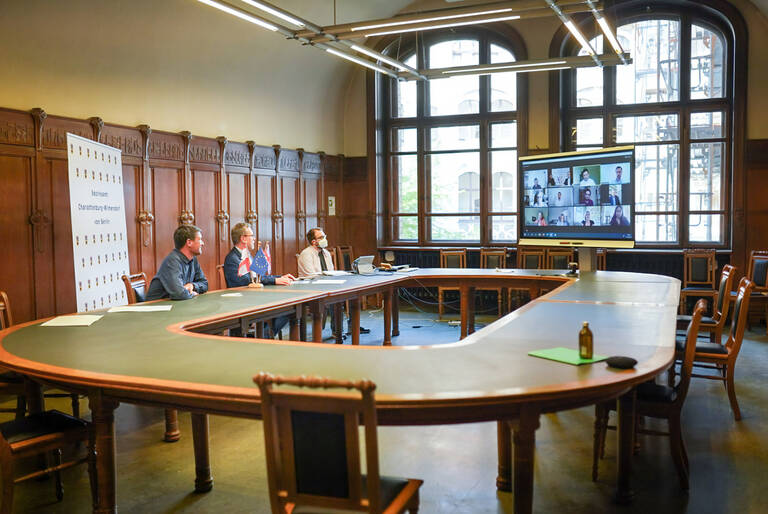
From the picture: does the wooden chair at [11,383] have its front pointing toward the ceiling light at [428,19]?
yes

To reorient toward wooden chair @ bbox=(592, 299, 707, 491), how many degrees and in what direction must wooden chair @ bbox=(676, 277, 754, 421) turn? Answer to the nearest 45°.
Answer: approximately 90° to its left

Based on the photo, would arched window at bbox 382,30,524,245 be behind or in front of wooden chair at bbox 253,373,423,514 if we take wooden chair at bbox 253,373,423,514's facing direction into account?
in front

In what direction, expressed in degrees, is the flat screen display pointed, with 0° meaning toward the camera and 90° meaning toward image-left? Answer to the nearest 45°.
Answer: approximately 45°

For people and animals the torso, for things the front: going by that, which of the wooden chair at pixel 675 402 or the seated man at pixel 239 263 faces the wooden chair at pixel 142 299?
the wooden chair at pixel 675 402

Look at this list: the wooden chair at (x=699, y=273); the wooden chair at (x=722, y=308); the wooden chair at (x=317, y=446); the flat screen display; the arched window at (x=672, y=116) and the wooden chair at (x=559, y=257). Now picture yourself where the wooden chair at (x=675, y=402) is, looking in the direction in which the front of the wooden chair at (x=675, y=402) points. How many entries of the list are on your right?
5

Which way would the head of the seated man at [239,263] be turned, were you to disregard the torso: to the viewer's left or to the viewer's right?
to the viewer's right

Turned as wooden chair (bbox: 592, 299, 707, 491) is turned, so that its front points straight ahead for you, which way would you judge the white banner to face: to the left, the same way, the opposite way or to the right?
the opposite way

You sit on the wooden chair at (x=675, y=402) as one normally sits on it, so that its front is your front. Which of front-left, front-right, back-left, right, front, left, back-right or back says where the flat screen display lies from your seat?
right

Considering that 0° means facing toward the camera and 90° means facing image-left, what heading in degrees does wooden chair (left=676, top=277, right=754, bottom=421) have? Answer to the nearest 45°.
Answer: approximately 90°

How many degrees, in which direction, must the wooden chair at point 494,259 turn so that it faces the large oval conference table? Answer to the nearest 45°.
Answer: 0° — it already faces it

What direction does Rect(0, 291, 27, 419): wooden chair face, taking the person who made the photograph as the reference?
facing to the right of the viewer

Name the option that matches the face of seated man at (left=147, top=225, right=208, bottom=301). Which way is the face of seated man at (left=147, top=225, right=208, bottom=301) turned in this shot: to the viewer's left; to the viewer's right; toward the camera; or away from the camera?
to the viewer's right

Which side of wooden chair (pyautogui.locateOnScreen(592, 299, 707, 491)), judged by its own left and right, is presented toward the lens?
left

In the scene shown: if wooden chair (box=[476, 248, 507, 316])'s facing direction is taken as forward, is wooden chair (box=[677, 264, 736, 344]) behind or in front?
in front
